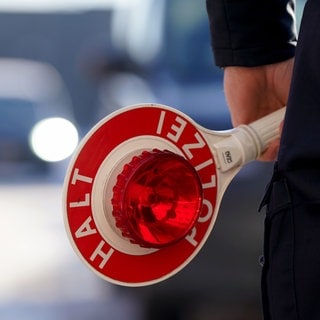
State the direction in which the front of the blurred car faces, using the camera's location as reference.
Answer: facing the viewer
